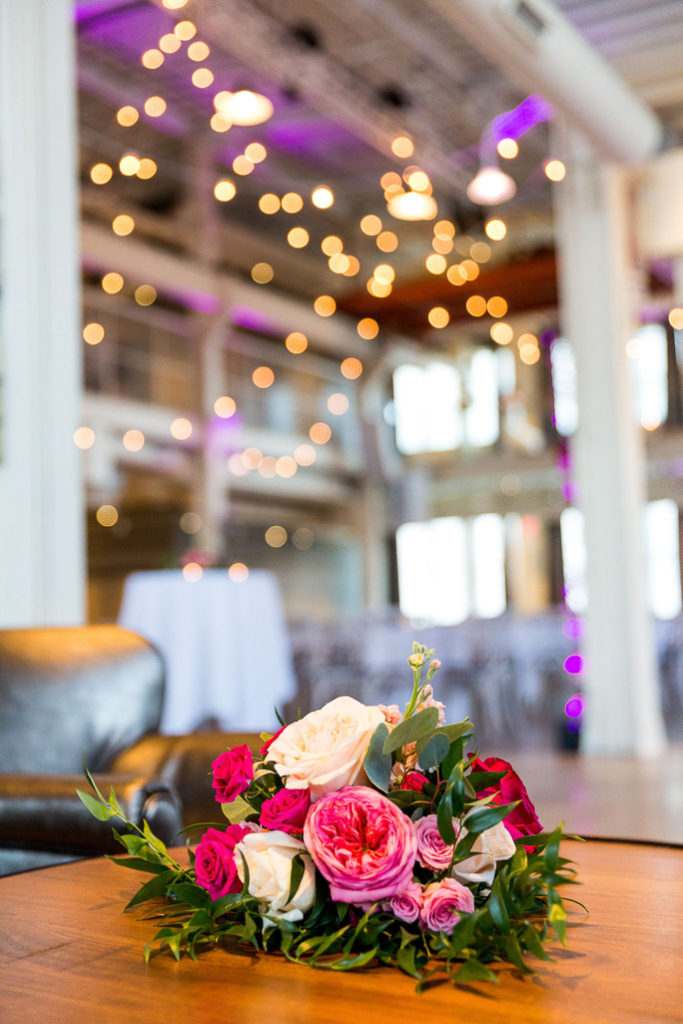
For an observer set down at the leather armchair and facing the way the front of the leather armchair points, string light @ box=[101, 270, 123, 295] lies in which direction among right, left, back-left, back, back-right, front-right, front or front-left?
back

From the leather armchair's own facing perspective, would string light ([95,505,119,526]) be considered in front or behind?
behind

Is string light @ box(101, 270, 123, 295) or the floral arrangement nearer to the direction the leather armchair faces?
the floral arrangement

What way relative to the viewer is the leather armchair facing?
toward the camera

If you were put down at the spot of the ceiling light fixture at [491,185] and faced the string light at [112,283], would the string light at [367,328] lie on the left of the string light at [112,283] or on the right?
right

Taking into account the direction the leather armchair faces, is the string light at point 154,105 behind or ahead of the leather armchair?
behind

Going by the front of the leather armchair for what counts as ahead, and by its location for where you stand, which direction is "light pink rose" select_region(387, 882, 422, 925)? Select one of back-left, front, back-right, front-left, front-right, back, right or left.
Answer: front
